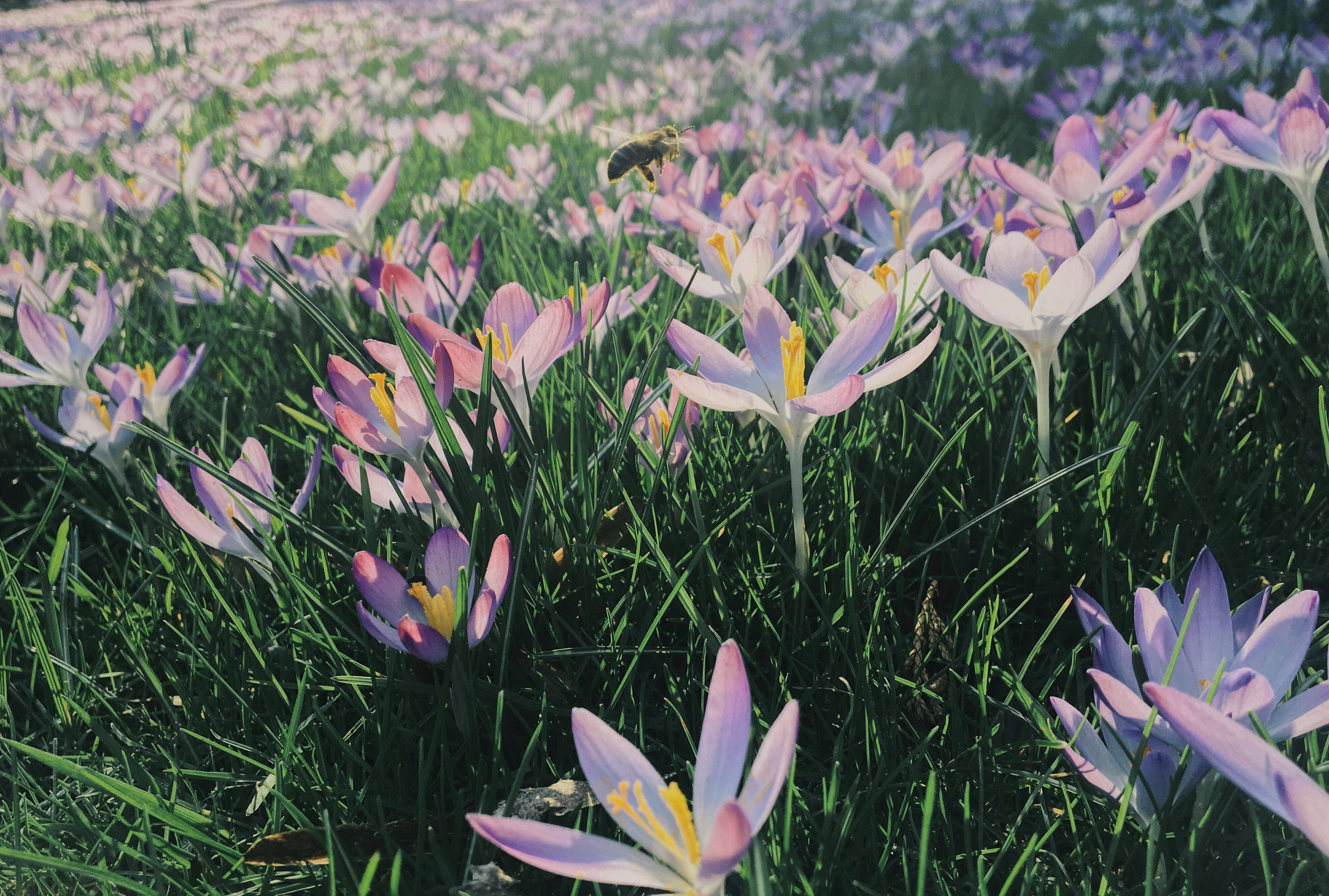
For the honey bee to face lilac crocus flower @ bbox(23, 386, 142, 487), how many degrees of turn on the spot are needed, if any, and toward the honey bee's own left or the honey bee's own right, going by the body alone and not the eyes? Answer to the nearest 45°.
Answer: approximately 135° to the honey bee's own right

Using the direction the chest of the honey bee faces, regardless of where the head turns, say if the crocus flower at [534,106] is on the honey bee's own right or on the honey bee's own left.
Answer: on the honey bee's own left

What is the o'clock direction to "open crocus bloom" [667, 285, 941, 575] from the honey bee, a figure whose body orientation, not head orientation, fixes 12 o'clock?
The open crocus bloom is roughly at 3 o'clock from the honey bee.

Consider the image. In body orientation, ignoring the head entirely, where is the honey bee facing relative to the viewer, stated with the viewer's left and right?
facing to the right of the viewer

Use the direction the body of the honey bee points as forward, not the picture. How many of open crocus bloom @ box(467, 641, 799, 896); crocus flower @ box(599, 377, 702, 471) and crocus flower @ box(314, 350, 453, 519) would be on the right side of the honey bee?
3

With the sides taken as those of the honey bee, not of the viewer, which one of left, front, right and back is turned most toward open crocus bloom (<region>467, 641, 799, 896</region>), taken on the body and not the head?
right
